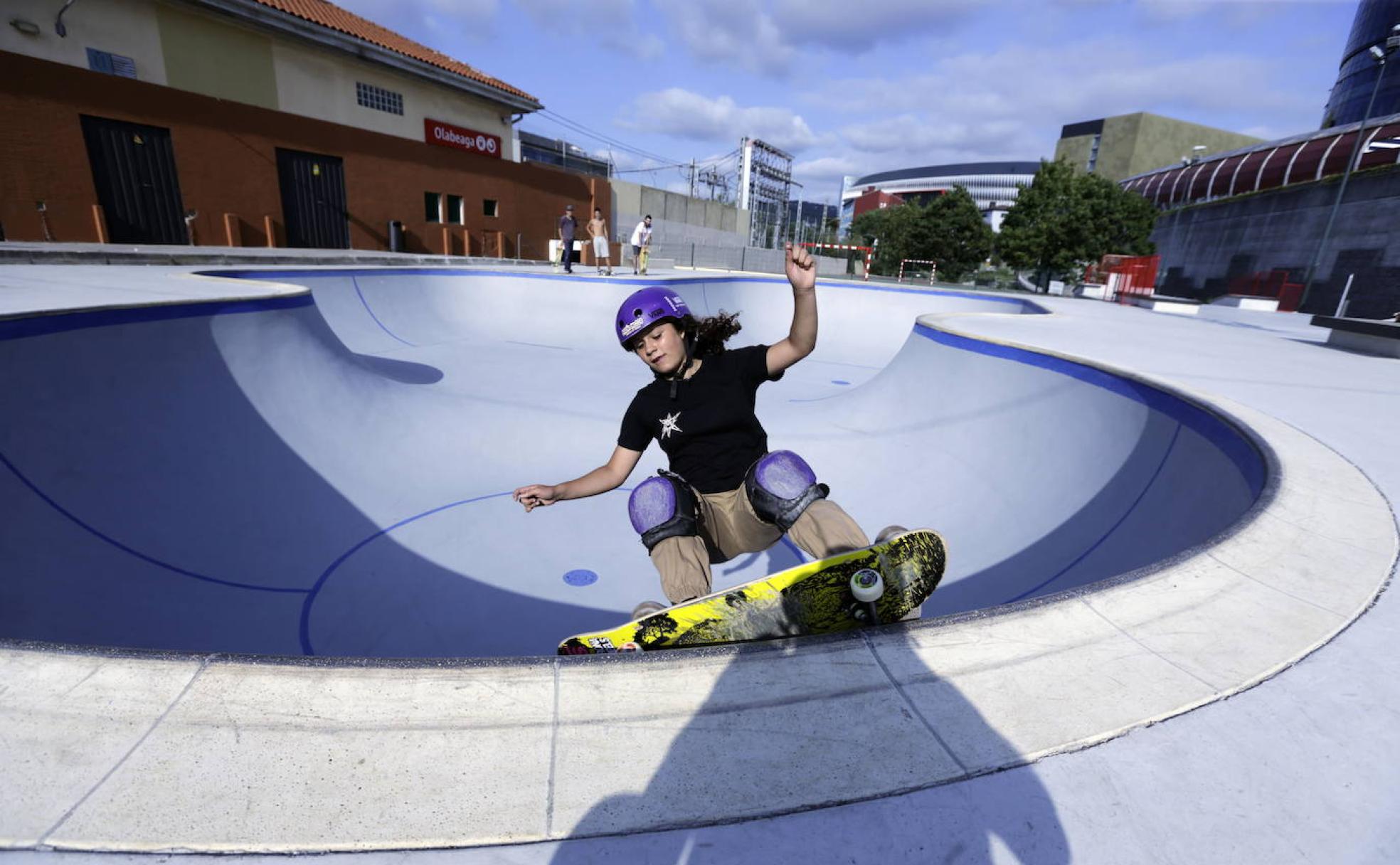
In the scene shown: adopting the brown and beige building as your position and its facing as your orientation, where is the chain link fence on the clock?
The chain link fence is roughly at 10 o'clock from the brown and beige building.

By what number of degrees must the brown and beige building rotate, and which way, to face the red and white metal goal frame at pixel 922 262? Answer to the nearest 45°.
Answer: approximately 45° to its left

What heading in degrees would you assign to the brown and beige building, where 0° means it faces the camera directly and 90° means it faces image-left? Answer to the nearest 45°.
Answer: approximately 315°

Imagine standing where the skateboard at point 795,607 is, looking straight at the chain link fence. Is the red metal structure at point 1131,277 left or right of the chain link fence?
right

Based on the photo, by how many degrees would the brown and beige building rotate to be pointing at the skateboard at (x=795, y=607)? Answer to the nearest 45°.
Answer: approximately 45° to its right

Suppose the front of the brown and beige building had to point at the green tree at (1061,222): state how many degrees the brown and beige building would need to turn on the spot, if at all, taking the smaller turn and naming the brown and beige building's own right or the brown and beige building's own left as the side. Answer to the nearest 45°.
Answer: approximately 45° to the brown and beige building's own left
